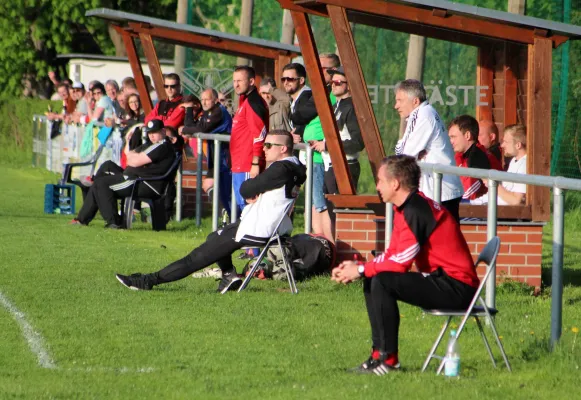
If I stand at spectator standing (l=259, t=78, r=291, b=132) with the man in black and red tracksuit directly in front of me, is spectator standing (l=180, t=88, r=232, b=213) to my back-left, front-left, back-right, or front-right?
back-right

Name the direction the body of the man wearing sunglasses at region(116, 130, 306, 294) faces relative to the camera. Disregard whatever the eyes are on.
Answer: to the viewer's left

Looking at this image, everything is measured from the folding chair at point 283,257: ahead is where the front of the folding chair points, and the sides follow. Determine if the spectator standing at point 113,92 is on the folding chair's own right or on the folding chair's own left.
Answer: on the folding chair's own right

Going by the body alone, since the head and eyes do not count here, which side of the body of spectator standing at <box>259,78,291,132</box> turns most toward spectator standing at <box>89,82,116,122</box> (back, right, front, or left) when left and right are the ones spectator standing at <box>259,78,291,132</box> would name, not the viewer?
right

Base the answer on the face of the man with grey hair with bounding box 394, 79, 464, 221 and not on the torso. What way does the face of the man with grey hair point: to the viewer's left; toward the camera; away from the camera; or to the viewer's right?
to the viewer's left

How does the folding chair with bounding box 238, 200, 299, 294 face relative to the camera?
to the viewer's left

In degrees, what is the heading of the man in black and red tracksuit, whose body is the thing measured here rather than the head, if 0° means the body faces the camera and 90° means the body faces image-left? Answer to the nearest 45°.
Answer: approximately 90°

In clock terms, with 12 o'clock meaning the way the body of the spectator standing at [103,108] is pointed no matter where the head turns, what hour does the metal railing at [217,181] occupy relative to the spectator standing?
The metal railing is roughly at 10 o'clock from the spectator standing.

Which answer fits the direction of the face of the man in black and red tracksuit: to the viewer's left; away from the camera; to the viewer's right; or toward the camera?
to the viewer's left
